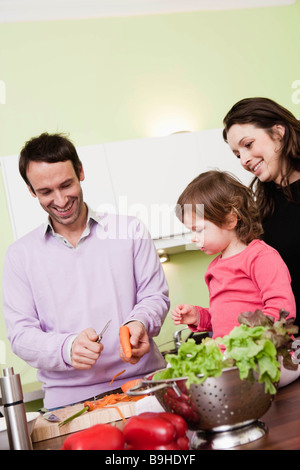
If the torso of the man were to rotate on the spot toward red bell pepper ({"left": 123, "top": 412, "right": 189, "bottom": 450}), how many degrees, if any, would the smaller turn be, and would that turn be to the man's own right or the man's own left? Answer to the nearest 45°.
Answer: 0° — they already face it

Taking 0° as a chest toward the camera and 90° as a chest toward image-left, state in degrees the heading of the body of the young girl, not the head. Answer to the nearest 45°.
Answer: approximately 45°

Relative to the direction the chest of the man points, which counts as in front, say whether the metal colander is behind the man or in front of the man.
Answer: in front

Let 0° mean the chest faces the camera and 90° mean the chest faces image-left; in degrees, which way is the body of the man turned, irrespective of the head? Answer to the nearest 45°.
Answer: approximately 0°

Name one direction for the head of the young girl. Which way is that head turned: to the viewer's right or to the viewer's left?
to the viewer's left

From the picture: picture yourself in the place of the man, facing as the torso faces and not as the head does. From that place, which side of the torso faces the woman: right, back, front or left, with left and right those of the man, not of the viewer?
left

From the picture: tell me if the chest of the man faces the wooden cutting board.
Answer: yes

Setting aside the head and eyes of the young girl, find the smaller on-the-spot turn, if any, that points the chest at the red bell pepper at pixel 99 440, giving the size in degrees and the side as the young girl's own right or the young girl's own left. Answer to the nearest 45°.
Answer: approximately 45° to the young girl's own left

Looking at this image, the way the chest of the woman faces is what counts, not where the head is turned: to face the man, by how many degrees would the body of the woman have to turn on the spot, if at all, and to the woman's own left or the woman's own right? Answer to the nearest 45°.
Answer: approximately 45° to the woman's own right
